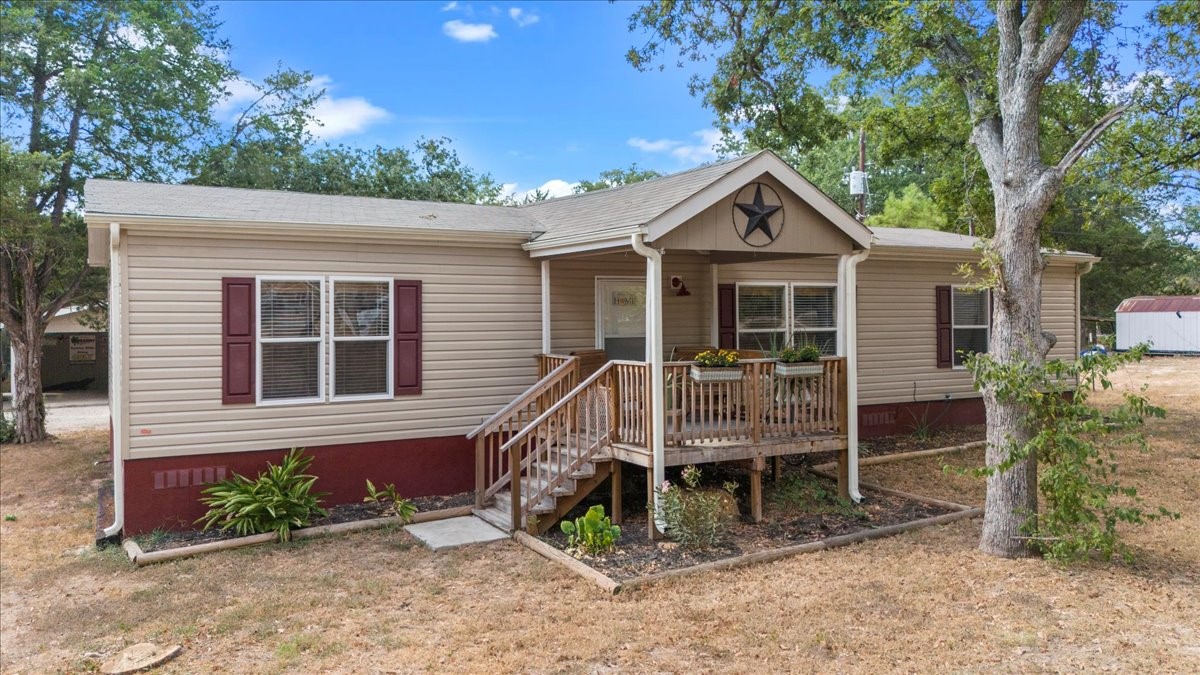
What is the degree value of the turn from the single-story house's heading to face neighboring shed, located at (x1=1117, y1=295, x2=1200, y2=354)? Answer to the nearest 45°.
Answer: approximately 90° to its left

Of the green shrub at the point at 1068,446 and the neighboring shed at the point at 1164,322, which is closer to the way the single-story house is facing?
the green shrub

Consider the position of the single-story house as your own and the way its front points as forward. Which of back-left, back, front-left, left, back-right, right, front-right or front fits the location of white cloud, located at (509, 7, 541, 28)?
back-left

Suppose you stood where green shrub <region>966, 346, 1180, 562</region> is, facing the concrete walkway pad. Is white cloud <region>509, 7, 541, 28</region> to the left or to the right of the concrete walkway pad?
right

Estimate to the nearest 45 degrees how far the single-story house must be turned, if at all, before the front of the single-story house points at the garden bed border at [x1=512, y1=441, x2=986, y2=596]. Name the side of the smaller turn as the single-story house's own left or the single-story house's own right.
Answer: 0° — it already faces it

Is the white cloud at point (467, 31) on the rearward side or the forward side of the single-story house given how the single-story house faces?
on the rearward side

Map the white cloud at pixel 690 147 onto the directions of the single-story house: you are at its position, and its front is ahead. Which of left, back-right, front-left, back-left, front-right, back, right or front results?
back-left

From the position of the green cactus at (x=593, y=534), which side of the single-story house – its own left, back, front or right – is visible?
front
